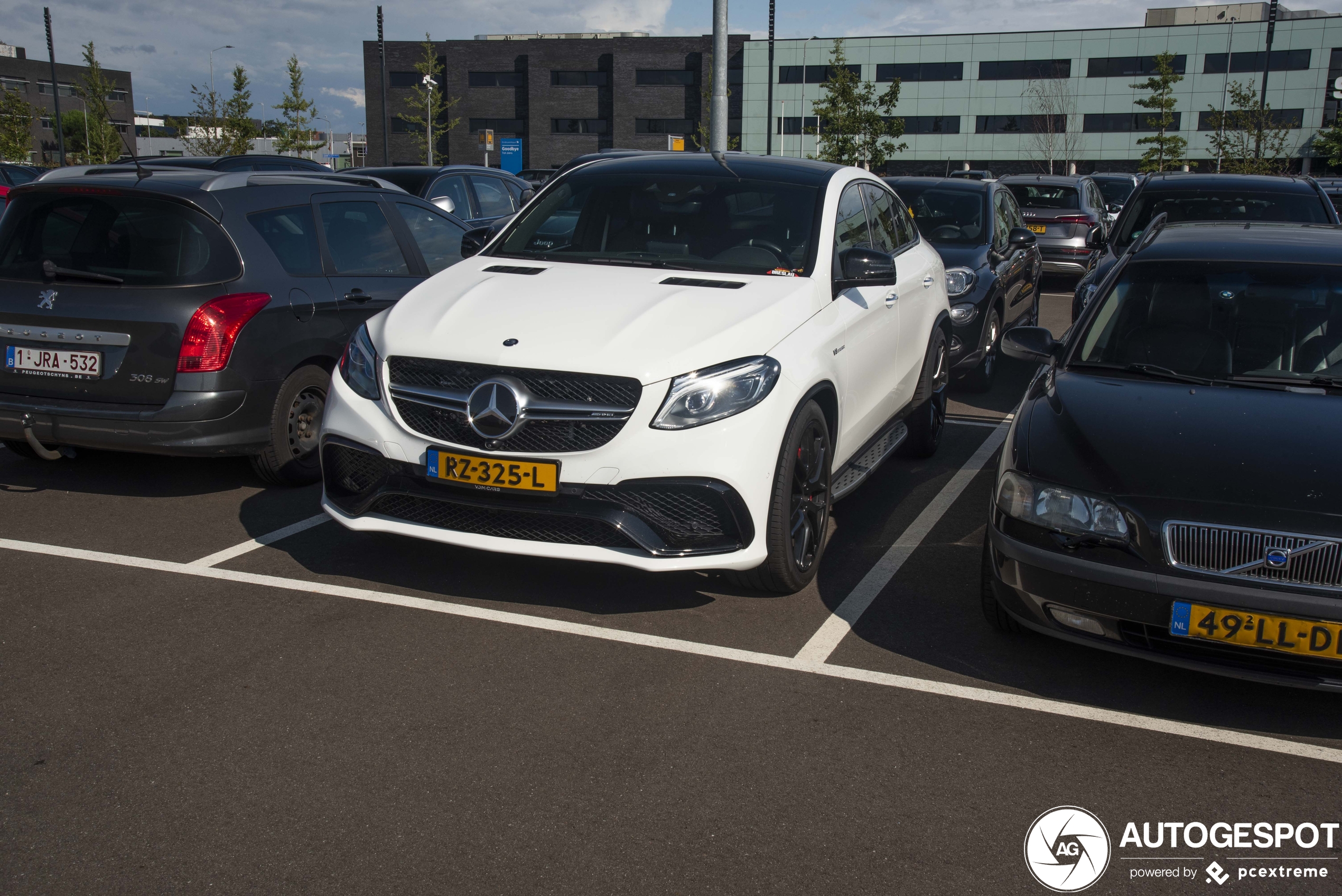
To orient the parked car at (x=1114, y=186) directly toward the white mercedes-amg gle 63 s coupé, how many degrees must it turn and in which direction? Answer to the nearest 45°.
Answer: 0° — it already faces it

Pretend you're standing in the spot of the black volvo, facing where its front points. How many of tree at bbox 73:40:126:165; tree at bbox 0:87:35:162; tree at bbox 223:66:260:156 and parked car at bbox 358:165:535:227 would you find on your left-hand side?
0

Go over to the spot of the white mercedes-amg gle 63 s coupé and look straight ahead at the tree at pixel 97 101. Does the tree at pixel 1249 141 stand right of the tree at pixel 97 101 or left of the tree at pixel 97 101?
right

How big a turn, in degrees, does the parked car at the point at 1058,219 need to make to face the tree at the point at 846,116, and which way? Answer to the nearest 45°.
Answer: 0° — it already faces it

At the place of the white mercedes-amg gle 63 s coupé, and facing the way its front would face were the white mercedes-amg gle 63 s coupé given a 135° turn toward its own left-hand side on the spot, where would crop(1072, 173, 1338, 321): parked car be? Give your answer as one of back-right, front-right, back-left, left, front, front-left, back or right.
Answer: front-left

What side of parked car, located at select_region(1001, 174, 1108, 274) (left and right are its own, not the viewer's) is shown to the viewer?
back

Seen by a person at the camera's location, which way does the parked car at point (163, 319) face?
facing away from the viewer and to the right of the viewer

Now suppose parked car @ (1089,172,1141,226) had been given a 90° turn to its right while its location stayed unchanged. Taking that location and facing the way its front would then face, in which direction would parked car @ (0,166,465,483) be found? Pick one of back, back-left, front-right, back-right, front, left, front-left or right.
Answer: left

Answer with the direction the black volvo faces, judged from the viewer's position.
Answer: facing the viewer

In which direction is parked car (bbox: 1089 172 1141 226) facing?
toward the camera

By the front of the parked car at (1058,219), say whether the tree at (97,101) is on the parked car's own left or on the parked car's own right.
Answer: on the parked car's own left

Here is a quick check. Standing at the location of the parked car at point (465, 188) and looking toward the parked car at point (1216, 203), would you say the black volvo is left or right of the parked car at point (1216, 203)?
right

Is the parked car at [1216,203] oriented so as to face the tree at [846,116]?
no
